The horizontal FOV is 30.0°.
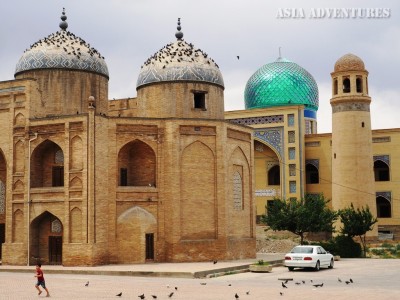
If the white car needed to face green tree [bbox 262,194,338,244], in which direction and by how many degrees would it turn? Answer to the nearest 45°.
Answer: approximately 45° to its left

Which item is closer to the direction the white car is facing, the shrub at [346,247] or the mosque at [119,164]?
the shrub

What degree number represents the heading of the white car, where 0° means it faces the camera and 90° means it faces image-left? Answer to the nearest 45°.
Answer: approximately 225°

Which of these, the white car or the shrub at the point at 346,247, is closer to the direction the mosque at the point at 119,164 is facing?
the white car

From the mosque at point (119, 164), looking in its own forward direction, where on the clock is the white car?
The white car is roughly at 10 o'clock from the mosque.
